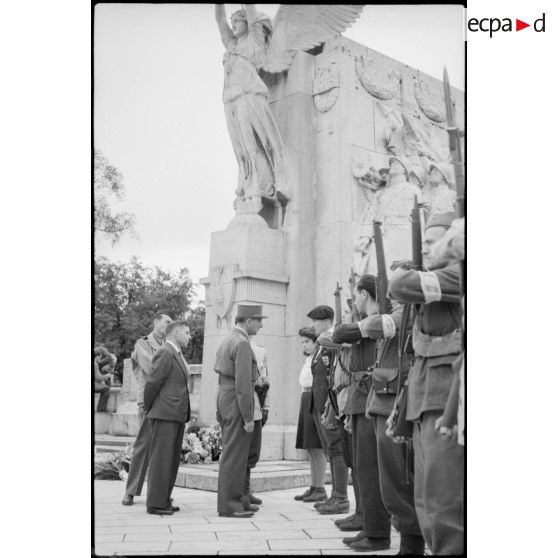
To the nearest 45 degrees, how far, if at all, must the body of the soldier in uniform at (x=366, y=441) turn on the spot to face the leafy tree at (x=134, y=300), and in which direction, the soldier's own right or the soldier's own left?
approximately 90° to the soldier's own right

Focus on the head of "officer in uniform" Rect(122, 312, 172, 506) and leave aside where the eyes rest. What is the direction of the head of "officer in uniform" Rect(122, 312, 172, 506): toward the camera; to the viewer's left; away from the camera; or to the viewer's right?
to the viewer's right

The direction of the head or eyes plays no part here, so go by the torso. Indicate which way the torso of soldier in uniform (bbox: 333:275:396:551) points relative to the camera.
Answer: to the viewer's left

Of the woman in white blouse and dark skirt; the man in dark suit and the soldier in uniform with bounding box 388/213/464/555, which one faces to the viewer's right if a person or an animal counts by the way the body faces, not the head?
the man in dark suit

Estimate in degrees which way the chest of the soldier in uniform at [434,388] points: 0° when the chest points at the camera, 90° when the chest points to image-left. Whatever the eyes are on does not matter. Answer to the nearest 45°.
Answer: approximately 90°

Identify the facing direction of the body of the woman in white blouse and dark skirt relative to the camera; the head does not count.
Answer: to the viewer's left

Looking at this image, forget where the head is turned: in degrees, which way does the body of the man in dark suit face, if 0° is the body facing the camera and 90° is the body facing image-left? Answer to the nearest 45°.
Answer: approximately 270°

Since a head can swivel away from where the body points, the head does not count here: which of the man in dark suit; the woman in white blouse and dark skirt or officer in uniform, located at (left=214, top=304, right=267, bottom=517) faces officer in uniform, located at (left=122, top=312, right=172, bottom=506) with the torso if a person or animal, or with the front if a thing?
the woman in white blouse and dark skirt
